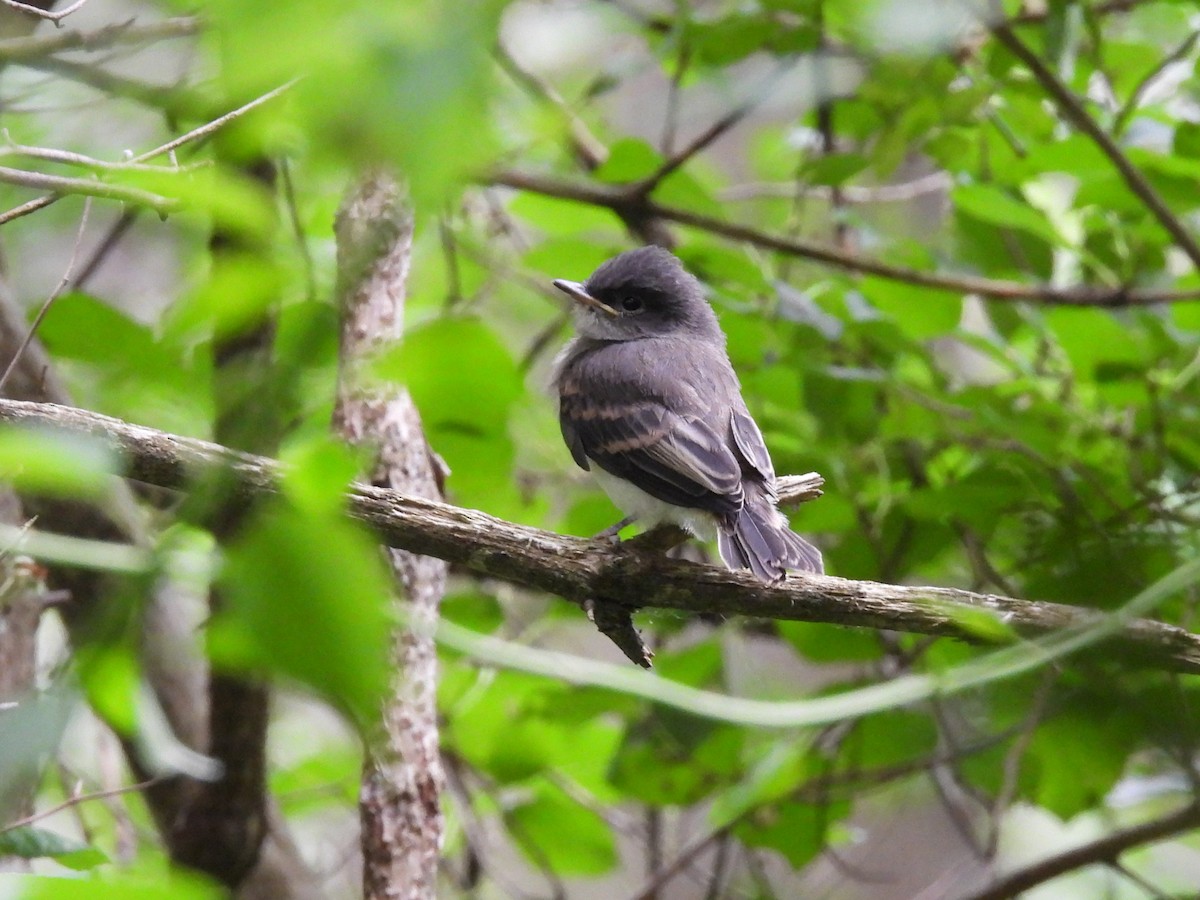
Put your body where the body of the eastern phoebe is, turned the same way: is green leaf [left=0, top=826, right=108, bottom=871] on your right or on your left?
on your left

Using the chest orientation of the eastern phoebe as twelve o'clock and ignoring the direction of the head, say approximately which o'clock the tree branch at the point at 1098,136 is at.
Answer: The tree branch is roughly at 4 o'clock from the eastern phoebe.

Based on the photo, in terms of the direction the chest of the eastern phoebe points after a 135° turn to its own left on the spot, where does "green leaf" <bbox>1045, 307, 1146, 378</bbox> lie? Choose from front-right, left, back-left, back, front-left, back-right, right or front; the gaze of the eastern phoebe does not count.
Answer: left

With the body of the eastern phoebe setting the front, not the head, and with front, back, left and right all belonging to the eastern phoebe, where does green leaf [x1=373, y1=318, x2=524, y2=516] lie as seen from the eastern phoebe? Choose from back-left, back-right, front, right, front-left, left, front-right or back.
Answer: front-left

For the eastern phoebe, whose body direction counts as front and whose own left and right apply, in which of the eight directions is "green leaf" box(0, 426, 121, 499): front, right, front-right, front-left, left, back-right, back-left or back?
back-left

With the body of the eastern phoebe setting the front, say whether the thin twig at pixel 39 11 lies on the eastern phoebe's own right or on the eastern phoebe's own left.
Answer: on the eastern phoebe's own left

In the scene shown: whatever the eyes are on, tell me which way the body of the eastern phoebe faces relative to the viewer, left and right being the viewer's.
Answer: facing away from the viewer and to the left of the viewer
